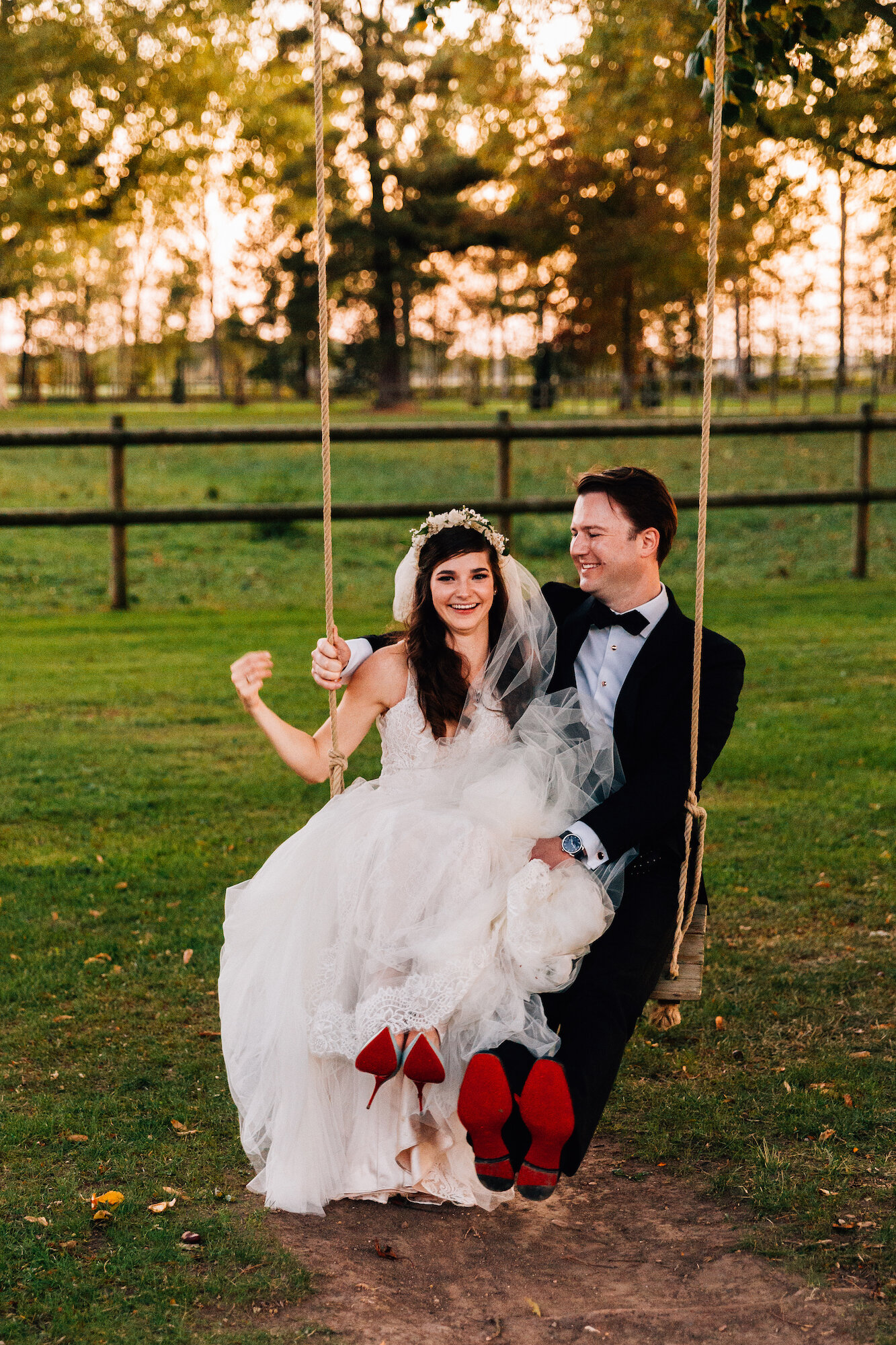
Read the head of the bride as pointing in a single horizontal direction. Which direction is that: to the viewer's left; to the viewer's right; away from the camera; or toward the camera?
toward the camera

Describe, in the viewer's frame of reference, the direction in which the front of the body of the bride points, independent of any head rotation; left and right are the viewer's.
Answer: facing the viewer

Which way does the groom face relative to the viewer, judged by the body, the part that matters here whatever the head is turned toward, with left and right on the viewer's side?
facing the viewer and to the left of the viewer

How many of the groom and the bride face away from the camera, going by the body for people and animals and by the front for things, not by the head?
0
